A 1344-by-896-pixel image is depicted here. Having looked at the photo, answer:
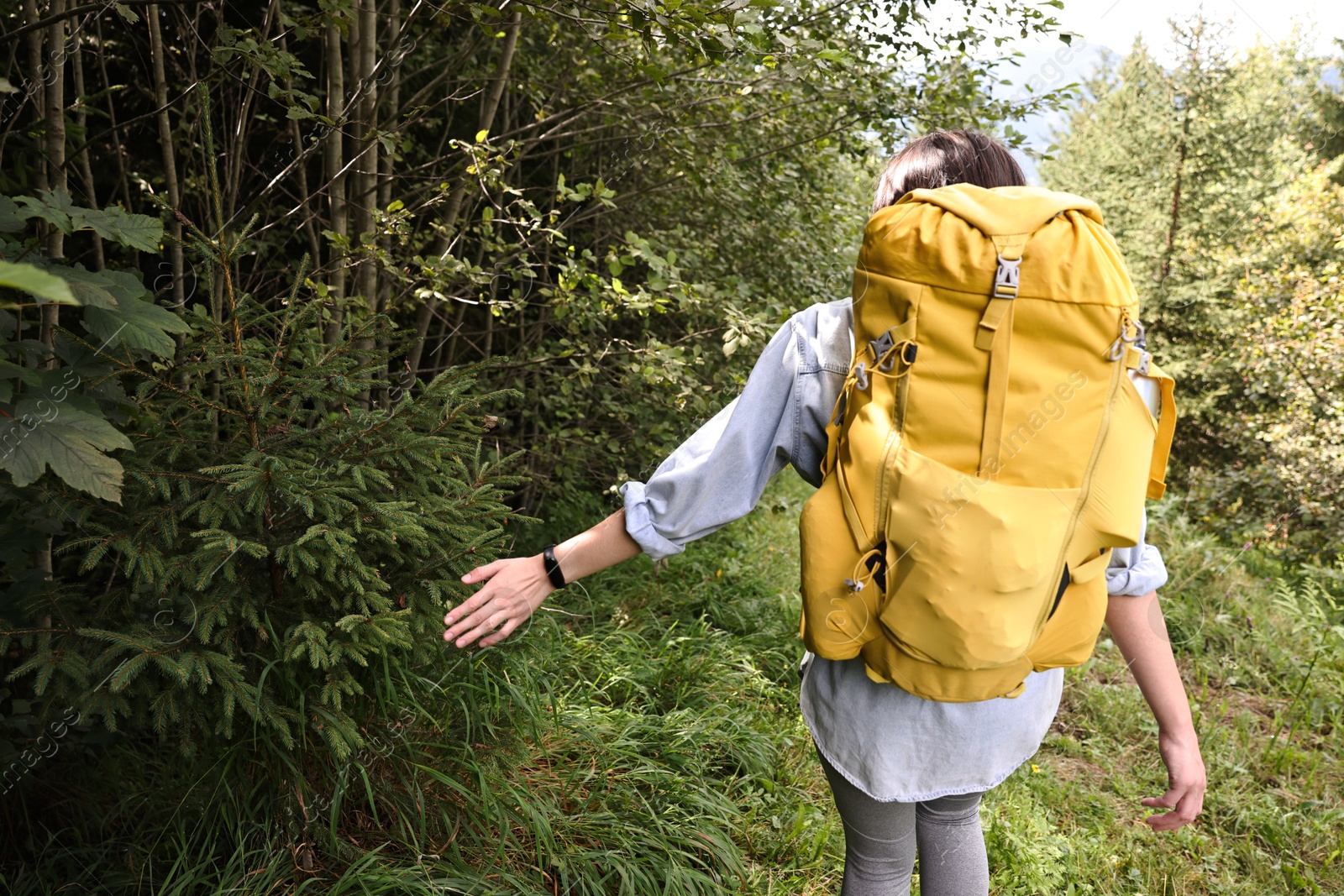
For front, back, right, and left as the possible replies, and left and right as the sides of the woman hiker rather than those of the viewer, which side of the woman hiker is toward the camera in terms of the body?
back
